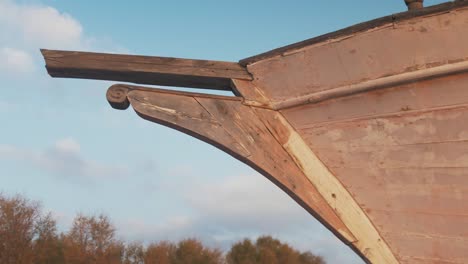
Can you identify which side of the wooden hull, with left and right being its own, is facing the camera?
left

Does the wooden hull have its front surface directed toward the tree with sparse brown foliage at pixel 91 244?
no
